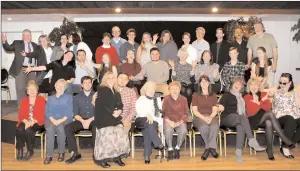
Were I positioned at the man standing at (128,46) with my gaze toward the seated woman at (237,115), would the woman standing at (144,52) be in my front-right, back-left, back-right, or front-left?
front-left

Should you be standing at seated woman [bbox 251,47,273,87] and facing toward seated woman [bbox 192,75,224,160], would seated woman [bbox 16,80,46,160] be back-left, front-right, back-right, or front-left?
front-right

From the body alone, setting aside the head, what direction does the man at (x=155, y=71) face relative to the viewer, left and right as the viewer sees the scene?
facing the viewer

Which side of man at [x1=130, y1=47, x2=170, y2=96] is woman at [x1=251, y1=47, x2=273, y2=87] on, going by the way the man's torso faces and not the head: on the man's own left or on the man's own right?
on the man's own left

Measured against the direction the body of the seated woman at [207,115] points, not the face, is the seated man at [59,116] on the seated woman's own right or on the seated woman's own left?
on the seated woman's own right

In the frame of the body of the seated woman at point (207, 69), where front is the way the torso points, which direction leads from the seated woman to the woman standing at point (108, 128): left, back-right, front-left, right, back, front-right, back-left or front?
front-right

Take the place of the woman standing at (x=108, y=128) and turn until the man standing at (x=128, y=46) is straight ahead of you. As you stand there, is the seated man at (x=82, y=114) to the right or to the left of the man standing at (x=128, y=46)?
left

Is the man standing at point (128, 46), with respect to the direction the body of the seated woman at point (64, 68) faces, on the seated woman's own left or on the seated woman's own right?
on the seated woman's own left

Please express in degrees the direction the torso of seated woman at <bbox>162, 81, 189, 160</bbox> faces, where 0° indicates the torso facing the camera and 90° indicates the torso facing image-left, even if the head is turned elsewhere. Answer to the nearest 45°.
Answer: approximately 0°

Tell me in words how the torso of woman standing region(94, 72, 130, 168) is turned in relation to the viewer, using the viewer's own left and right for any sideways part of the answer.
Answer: facing the viewer and to the right of the viewer

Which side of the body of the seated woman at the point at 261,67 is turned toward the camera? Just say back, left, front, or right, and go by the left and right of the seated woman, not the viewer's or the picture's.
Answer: front

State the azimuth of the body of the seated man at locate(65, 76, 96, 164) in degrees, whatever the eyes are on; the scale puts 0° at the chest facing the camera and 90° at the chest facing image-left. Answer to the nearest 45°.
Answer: approximately 0°
